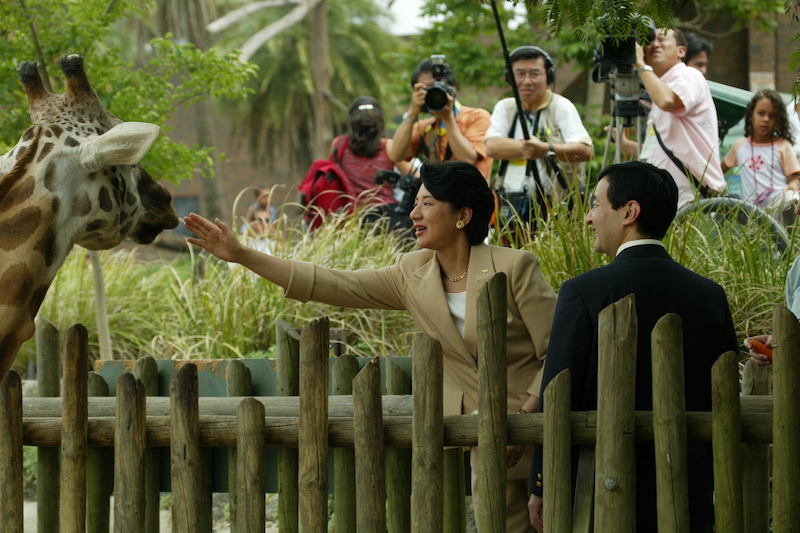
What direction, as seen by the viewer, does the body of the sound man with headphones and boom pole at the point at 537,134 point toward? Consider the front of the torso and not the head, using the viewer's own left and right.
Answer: facing the viewer

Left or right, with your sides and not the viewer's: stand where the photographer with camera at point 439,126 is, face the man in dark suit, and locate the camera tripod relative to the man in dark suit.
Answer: left

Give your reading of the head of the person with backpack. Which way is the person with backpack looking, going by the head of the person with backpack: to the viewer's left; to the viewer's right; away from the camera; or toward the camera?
away from the camera

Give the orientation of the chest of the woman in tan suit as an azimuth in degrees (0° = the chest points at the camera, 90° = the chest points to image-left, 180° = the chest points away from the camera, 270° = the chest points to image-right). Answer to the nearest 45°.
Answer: approximately 45°

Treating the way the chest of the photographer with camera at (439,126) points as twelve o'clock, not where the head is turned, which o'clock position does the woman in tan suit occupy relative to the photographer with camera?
The woman in tan suit is roughly at 12 o'clock from the photographer with camera.

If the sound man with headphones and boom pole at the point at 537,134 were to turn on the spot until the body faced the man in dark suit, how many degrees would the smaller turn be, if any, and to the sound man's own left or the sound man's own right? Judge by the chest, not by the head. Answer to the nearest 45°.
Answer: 0° — they already face them

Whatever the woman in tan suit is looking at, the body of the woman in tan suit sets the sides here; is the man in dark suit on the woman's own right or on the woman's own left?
on the woman's own left

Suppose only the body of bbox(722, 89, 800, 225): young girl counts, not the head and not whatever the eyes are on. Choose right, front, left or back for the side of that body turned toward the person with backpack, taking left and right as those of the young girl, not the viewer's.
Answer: right

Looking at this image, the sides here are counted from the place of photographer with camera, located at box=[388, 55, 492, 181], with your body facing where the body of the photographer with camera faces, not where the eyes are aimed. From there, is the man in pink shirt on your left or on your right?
on your left

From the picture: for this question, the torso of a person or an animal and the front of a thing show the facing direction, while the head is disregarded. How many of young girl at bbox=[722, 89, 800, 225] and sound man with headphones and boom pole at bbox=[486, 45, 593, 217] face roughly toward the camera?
2

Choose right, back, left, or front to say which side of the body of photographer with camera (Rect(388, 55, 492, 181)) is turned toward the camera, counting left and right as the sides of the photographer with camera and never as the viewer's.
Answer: front

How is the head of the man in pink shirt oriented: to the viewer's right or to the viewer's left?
to the viewer's left

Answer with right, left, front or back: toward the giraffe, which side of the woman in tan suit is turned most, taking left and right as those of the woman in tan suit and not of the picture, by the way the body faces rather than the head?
front

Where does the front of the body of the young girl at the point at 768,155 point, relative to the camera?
toward the camera
